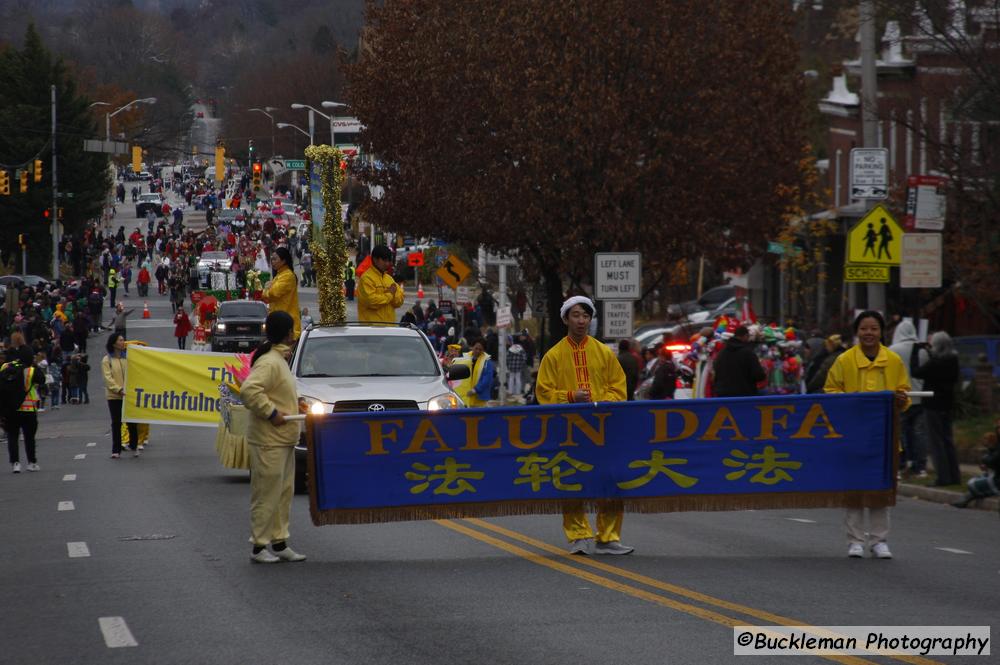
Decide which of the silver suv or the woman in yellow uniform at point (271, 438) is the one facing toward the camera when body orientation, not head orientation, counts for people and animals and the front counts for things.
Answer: the silver suv

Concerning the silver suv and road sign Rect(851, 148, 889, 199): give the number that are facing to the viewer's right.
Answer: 0

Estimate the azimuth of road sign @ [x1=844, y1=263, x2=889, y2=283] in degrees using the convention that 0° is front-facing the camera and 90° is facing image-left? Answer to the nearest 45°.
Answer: approximately 0°

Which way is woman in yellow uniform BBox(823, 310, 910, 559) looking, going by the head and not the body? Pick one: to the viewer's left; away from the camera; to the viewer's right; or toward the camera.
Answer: toward the camera

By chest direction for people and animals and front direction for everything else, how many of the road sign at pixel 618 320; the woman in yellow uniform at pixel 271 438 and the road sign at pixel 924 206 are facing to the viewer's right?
1

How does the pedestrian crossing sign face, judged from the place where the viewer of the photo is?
facing the viewer

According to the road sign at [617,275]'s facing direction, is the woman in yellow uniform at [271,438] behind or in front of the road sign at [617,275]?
in front

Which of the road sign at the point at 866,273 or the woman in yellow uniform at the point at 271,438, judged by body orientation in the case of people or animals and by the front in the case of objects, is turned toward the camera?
the road sign

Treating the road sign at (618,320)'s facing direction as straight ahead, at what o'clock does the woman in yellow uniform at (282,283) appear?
The woman in yellow uniform is roughly at 1 o'clock from the road sign.

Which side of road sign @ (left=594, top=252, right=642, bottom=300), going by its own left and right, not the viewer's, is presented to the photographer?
front

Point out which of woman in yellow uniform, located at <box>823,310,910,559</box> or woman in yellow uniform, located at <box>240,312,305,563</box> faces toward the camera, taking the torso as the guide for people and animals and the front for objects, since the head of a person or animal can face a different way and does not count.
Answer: woman in yellow uniform, located at <box>823,310,910,559</box>

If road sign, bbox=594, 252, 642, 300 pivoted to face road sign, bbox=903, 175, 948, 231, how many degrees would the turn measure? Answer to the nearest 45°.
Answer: approximately 45° to its left

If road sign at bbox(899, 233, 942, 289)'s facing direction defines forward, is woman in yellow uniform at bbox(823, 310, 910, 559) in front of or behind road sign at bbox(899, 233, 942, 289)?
in front

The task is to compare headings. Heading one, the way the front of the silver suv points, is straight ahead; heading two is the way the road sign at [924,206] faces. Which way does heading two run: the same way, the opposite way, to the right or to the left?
the same way

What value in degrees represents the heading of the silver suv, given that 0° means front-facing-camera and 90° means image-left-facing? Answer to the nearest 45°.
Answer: approximately 0°
